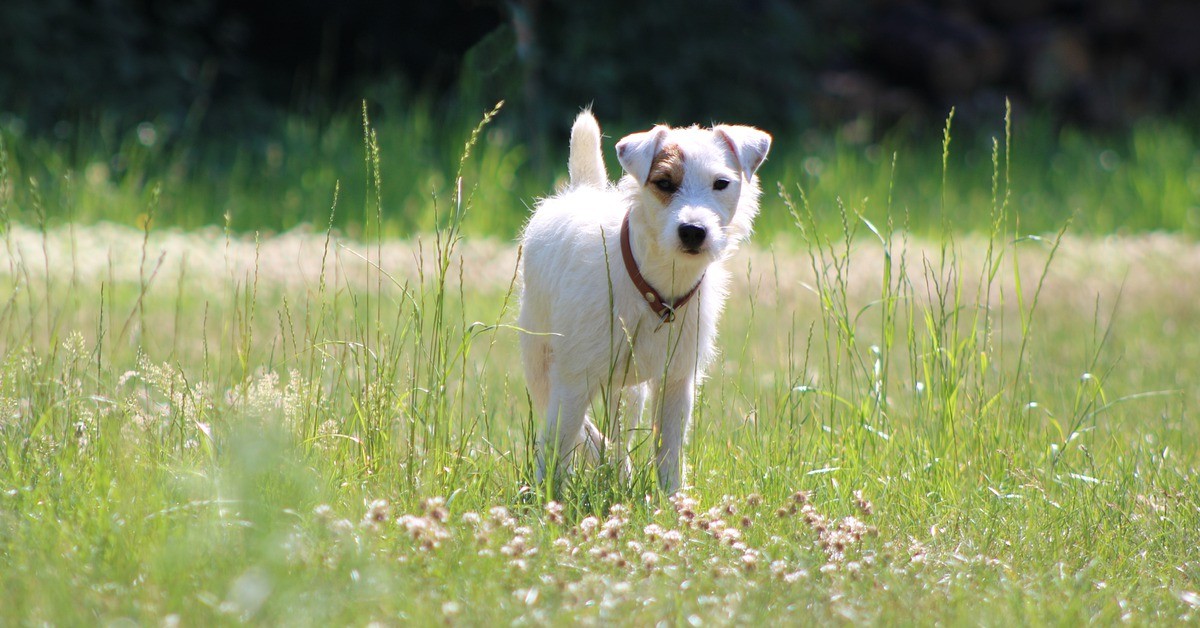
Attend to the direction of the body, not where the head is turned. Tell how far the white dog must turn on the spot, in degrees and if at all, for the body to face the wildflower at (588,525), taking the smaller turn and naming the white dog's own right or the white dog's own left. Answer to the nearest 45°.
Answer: approximately 45° to the white dog's own right

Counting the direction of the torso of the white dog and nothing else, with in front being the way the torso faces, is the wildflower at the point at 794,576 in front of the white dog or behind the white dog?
in front

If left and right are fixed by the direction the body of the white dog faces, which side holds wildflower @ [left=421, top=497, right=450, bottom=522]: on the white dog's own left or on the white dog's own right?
on the white dog's own right

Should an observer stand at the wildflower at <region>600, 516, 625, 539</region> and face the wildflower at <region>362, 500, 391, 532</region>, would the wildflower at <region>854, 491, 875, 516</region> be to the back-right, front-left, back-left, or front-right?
back-right

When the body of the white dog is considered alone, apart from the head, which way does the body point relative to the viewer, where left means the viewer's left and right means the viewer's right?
facing the viewer and to the right of the viewer

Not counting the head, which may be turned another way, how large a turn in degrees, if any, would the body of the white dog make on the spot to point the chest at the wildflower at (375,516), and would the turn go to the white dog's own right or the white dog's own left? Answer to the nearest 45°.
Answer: approximately 90° to the white dog's own right

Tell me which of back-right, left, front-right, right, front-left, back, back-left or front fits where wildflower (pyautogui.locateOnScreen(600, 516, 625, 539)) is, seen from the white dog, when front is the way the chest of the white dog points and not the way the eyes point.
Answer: front-right

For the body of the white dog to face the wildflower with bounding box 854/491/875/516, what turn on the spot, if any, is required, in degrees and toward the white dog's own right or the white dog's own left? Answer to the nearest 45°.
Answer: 0° — it already faces it
